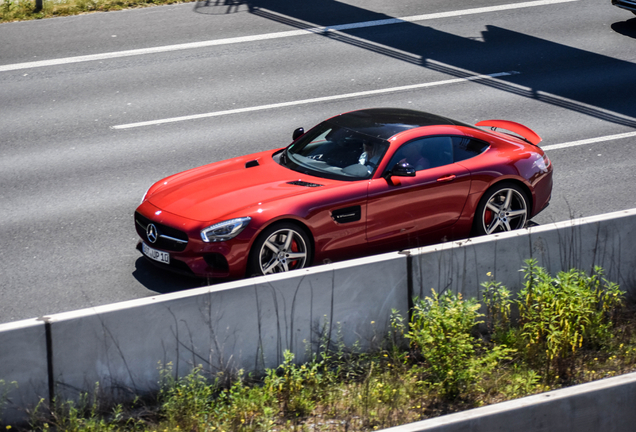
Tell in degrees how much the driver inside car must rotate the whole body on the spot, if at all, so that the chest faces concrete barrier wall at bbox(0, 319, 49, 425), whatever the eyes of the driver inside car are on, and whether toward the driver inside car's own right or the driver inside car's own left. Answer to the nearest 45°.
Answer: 0° — they already face it

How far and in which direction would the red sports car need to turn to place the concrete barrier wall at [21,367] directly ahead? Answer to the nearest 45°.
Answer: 0° — it already faces it

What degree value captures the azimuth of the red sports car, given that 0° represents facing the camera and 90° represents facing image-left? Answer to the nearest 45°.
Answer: approximately 45°

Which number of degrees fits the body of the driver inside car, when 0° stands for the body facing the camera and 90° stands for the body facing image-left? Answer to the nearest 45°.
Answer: approximately 45°
